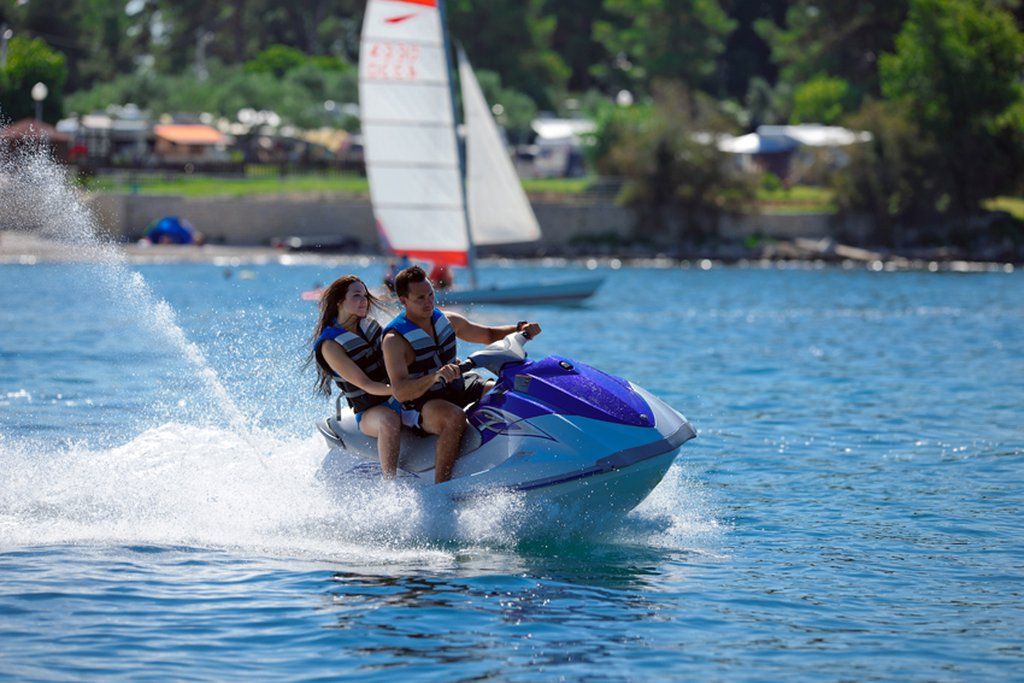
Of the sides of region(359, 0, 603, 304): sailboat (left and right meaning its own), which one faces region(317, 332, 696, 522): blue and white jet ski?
right

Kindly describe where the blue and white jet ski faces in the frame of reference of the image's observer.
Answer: facing to the right of the viewer

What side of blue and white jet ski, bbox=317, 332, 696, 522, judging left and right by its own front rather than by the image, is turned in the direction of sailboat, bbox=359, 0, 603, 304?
left

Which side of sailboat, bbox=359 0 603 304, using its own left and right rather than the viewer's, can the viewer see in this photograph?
right

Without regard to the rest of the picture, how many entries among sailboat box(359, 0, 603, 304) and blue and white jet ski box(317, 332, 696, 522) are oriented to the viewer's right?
2

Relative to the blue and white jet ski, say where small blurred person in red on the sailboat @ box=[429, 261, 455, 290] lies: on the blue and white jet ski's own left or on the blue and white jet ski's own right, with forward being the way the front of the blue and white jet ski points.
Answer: on the blue and white jet ski's own left
